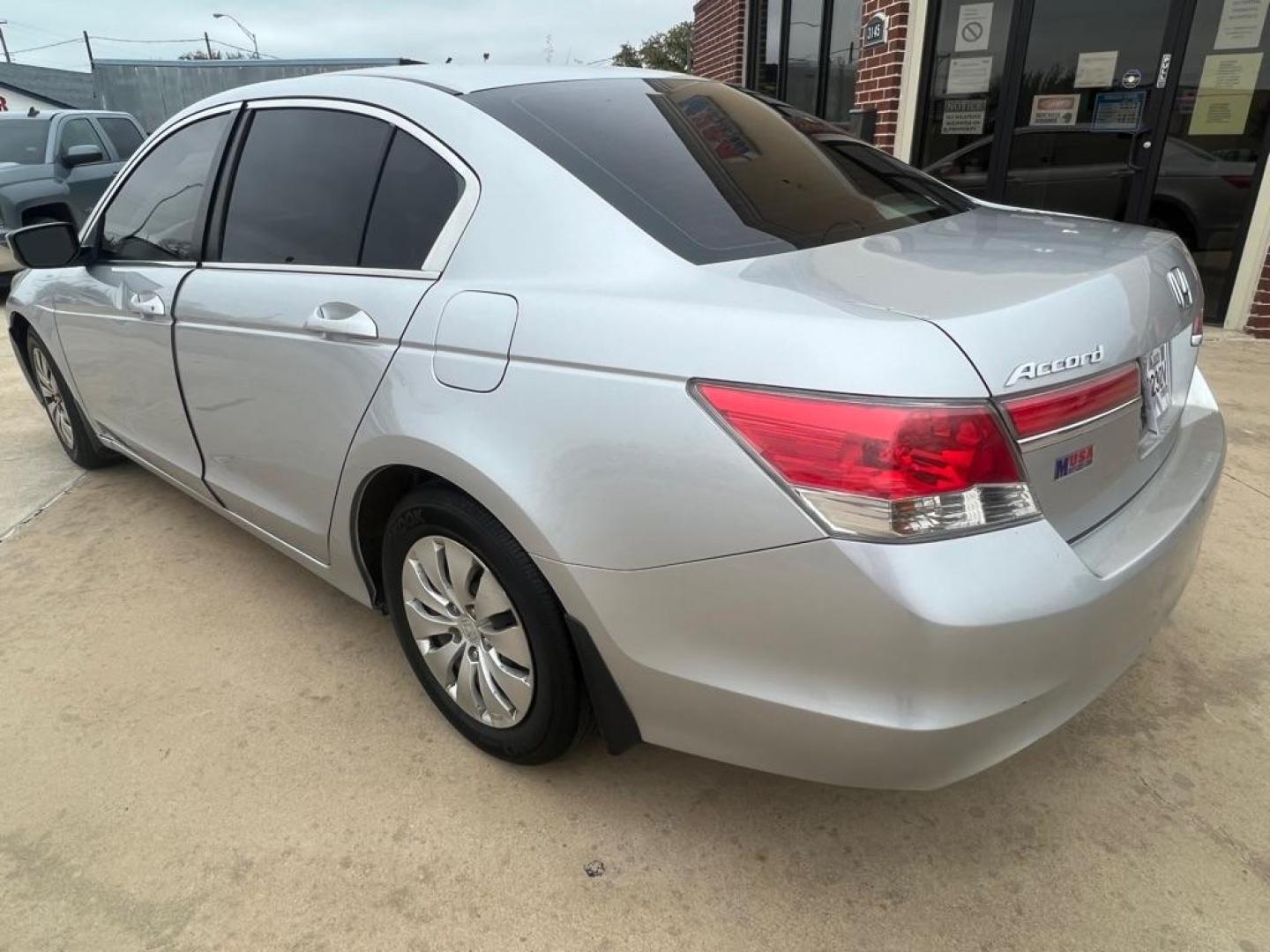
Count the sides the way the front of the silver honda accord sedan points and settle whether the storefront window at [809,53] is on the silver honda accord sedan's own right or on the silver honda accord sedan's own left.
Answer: on the silver honda accord sedan's own right

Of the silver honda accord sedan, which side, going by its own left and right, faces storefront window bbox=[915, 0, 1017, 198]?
right

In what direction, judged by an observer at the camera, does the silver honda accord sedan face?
facing away from the viewer and to the left of the viewer

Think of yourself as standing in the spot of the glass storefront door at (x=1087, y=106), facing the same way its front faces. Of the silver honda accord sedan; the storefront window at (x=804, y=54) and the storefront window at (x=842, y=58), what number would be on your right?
2

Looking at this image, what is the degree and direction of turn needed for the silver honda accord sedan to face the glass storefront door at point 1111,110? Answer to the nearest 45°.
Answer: approximately 90° to its right

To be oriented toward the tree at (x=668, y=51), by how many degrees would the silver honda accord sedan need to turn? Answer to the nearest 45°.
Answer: approximately 45° to its right

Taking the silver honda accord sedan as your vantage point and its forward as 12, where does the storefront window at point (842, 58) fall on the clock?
The storefront window is roughly at 2 o'clock from the silver honda accord sedan.

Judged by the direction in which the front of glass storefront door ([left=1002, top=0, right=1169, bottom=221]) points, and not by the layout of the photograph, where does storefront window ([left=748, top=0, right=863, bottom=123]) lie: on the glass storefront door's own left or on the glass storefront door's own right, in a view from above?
on the glass storefront door's own right

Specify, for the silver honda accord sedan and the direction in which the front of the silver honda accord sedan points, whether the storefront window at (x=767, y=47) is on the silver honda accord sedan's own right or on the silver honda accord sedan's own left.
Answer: on the silver honda accord sedan's own right

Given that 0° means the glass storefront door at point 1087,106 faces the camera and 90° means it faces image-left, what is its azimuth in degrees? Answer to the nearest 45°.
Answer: approximately 45°

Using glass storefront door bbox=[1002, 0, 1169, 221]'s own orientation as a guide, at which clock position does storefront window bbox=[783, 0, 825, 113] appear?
The storefront window is roughly at 3 o'clock from the glass storefront door.

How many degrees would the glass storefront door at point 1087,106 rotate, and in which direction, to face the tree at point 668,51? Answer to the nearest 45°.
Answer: approximately 90° to its right

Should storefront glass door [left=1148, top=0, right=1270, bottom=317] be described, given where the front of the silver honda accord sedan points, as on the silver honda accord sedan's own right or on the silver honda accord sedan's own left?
on the silver honda accord sedan's own right
